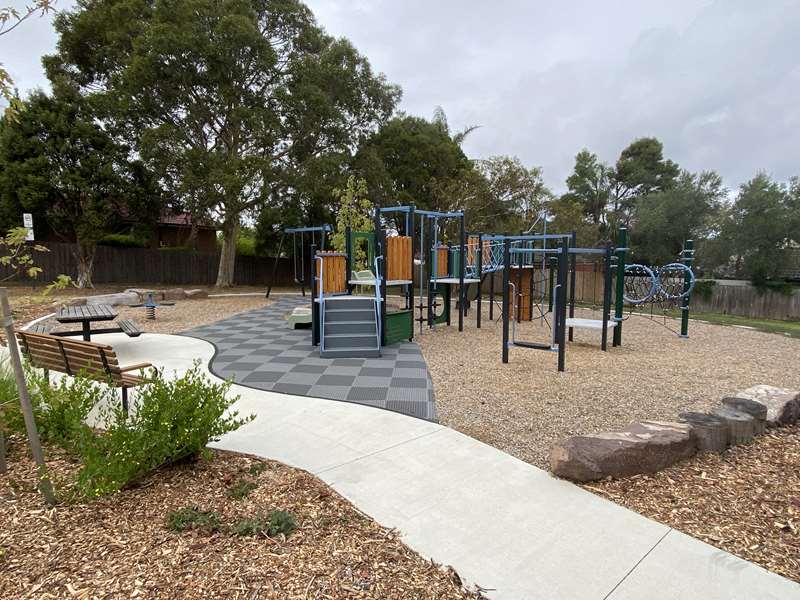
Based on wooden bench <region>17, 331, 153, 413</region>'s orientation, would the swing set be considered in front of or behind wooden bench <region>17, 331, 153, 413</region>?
in front

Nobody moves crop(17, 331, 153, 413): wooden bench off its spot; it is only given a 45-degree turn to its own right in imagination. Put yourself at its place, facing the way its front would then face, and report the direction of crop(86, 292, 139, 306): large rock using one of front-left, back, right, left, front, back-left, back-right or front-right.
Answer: left

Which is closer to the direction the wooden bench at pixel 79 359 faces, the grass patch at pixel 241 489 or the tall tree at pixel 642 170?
the tall tree

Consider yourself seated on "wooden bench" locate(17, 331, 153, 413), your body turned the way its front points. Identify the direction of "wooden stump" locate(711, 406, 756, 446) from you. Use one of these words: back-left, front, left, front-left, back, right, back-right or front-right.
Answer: right

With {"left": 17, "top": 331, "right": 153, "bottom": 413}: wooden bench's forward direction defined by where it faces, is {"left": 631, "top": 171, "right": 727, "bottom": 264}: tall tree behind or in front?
in front

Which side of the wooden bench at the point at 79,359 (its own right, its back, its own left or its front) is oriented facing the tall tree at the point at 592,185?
front

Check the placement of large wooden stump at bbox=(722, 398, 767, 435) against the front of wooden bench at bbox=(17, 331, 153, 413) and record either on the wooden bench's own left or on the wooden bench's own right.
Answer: on the wooden bench's own right

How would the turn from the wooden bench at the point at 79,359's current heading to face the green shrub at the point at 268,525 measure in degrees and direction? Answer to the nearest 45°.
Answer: approximately 135° to its right

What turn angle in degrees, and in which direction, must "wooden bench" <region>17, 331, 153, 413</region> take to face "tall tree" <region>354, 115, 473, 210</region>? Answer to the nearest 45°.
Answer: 0° — it already faces it

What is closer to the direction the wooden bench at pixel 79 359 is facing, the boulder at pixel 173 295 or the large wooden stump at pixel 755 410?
the boulder

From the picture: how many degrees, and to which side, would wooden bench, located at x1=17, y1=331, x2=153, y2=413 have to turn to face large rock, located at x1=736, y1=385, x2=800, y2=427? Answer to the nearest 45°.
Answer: approximately 90° to its right

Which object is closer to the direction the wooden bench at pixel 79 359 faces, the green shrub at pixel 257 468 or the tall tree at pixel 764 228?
the tall tree

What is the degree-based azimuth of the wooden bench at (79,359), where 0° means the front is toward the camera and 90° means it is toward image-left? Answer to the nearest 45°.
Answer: approximately 225°

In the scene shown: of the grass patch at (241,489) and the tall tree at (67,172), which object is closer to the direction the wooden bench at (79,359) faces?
the tall tree

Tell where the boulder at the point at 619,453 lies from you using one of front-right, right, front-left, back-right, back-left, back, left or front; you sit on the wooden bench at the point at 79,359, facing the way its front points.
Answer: right
